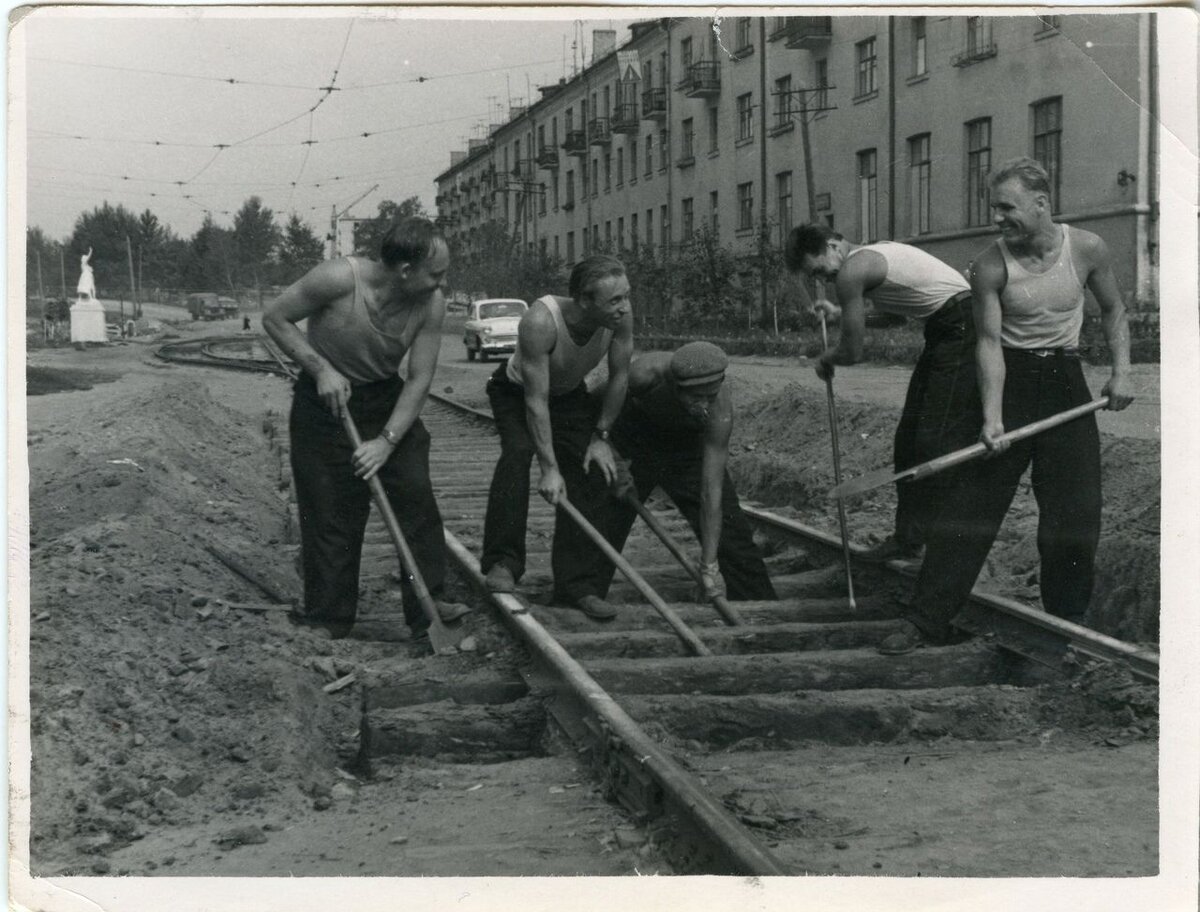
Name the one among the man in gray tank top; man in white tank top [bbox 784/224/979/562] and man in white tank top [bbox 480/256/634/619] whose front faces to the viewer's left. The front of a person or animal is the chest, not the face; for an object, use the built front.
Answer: man in white tank top [bbox 784/224/979/562]

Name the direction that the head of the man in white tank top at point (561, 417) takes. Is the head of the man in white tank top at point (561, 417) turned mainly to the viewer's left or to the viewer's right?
to the viewer's right

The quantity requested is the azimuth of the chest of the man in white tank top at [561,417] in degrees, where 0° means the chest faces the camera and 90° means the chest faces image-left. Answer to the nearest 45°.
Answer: approximately 315°

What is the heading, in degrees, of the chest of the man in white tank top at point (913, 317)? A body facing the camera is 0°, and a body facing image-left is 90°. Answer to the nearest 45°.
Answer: approximately 90°

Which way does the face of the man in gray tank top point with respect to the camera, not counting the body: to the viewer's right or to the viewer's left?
to the viewer's right

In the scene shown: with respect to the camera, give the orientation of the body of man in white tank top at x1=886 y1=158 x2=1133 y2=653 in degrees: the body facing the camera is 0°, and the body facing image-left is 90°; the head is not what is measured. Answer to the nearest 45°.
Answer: approximately 45°
